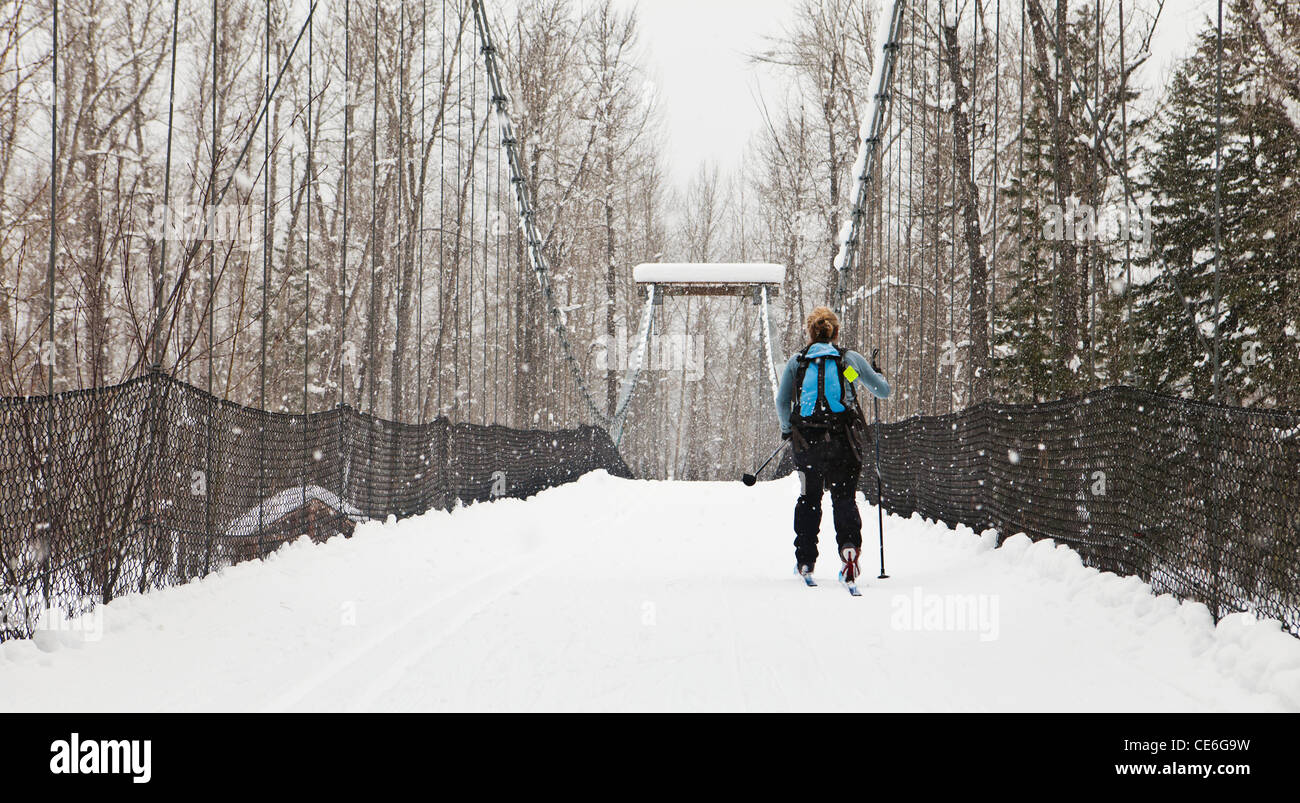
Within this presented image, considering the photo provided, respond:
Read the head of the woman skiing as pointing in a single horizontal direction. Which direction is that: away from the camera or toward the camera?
away from the camera

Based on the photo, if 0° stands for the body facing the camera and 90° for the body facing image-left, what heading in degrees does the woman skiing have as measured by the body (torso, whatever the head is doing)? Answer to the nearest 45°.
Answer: approximately 180°

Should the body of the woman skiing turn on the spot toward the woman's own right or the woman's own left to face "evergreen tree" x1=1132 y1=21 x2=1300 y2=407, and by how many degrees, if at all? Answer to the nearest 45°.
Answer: approximately 45° to the woman's own right
